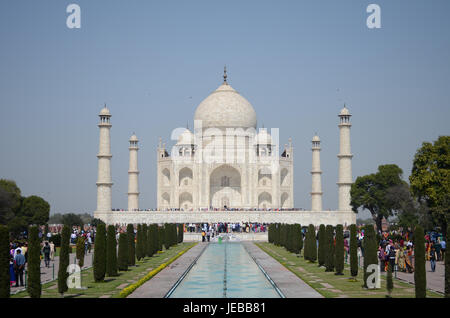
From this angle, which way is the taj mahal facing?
toward the camera

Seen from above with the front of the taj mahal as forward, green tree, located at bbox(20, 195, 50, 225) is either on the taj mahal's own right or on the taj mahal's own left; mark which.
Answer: on the taj mahal's own right

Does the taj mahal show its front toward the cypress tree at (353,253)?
yes

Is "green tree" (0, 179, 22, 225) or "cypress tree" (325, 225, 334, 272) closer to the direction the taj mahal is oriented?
the cypress tree

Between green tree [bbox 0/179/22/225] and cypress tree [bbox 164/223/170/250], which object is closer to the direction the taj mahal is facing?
the cypress tree

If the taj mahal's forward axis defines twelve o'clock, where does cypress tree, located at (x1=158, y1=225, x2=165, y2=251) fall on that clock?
The cypress tree is roughly at 12 o'clock from the taj mahal.

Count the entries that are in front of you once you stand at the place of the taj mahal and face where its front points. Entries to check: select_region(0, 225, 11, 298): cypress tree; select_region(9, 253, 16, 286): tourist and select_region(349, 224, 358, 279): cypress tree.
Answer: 3

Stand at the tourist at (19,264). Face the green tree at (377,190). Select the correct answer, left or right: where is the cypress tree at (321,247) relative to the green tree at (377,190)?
right

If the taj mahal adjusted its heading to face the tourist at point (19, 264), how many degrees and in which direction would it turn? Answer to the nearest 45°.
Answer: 0° — it already faces them

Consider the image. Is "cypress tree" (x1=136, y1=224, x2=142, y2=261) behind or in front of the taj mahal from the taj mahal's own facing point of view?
in front

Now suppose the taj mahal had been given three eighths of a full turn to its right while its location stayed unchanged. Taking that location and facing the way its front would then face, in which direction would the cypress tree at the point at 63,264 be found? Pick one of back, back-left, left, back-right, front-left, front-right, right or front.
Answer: back-left

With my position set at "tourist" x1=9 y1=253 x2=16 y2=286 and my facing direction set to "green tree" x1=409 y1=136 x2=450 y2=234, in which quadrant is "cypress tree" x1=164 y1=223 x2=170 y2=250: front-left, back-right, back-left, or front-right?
front-left

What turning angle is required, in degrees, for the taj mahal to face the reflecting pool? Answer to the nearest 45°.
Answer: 0° — it already faces it

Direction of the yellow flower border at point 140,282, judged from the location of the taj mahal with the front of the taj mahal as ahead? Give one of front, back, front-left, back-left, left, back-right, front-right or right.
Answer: front

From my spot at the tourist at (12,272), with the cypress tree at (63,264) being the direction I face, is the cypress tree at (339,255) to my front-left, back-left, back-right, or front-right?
front-left

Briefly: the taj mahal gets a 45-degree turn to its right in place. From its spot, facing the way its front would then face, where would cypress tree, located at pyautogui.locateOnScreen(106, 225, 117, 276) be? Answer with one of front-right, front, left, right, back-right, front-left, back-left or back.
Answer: front-left

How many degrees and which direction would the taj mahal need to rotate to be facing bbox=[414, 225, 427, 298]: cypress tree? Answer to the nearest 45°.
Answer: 0° — it already faces it

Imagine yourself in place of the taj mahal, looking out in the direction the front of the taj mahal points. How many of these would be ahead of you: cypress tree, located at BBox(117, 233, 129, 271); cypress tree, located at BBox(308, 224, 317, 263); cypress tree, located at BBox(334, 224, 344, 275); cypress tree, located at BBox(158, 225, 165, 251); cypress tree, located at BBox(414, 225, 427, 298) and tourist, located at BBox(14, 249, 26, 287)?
6

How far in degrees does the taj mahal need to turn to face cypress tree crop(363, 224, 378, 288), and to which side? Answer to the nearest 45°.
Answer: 0° — it already faces it

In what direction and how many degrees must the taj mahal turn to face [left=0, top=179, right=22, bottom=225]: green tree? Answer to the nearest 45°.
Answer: approximately 45° to its right
